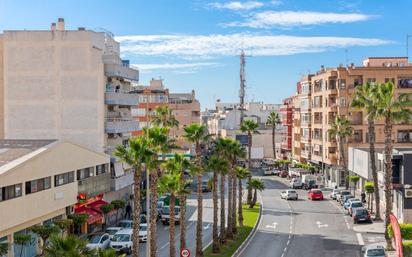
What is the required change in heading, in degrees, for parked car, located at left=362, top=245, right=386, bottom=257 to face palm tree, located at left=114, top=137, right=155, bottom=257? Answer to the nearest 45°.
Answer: approximately 135° to its left

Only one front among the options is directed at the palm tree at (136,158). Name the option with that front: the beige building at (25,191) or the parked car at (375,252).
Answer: the beige building

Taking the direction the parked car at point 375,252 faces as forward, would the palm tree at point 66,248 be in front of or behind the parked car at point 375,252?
behind

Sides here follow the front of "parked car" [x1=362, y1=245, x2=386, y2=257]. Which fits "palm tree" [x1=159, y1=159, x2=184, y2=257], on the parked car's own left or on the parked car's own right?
on the parked car's own left

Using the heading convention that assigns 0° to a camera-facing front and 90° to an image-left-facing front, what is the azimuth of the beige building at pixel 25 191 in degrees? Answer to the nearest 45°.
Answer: approximately 315°

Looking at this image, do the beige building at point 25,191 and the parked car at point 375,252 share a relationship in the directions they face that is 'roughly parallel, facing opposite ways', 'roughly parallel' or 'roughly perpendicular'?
roughly perpendicular

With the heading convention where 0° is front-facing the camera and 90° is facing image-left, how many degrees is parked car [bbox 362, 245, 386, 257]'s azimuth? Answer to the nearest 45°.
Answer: approximately 180°

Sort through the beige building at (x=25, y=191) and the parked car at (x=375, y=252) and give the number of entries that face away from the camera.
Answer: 1
